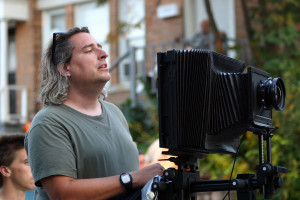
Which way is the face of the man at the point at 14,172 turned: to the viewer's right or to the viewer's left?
to the viewer's right

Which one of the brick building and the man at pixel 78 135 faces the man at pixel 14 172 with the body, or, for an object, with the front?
the brick building

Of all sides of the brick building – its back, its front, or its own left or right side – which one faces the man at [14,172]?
front

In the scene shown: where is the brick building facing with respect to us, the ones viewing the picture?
facing the viewer

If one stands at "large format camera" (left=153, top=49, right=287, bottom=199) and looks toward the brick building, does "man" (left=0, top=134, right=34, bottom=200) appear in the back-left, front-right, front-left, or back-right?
front-left

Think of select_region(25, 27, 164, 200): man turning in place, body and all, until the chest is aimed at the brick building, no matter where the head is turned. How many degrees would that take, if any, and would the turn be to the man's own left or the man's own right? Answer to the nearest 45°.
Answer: approximately 135° to the man's own left

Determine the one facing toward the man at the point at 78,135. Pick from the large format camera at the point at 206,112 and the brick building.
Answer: the brick building

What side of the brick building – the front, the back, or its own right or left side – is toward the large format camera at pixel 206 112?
front

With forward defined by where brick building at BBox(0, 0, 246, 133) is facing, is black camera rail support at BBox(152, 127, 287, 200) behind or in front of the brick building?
in front

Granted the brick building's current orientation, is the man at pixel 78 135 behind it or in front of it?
in front

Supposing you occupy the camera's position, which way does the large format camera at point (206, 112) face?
facing the viewer and to the right of the viewer

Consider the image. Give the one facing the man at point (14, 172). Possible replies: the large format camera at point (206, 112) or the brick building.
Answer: the brick building
